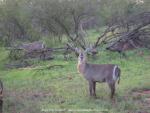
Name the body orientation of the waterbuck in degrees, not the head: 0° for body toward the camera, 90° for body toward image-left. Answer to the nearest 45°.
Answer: approximately 90°
